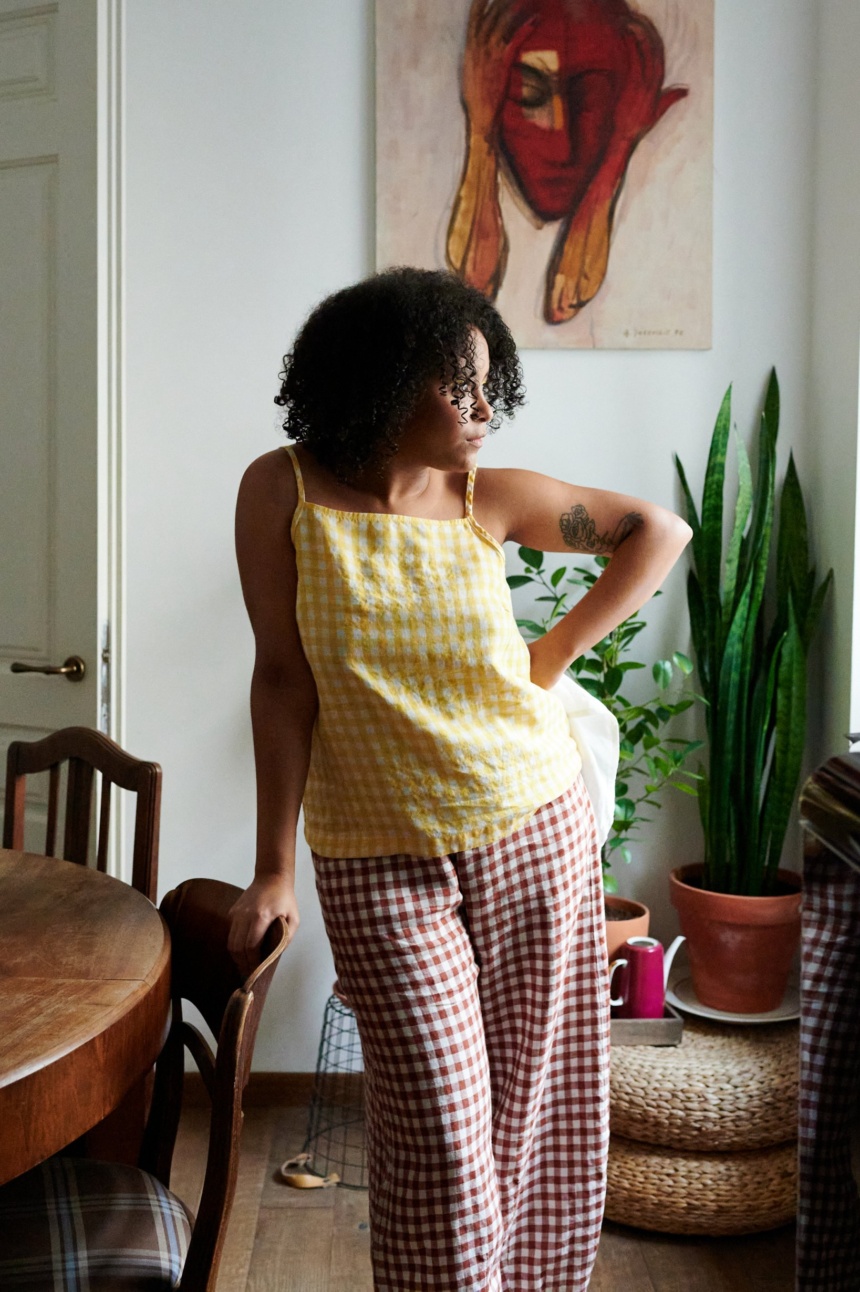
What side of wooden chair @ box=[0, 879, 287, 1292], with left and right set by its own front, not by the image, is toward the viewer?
left

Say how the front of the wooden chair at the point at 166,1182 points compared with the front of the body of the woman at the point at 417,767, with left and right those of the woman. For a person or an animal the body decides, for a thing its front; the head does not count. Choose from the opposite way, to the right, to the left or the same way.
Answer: to the right

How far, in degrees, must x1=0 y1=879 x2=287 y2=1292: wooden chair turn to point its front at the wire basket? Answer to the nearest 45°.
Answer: approximately 90° to its right

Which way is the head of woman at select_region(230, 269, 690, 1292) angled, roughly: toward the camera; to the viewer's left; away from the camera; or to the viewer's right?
to the viewer's right
